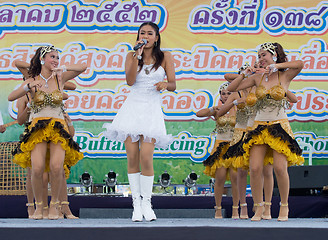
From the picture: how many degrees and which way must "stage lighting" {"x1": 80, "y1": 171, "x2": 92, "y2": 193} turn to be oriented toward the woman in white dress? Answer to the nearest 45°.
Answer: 0° — it already faces them

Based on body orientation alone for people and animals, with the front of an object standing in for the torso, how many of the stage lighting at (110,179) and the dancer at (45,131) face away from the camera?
0

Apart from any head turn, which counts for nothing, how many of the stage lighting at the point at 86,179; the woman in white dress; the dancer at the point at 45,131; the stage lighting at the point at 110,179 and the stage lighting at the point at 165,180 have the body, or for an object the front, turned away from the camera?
0

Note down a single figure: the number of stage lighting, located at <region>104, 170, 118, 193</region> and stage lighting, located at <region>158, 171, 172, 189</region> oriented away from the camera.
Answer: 0

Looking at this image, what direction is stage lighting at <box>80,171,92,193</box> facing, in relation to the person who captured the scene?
facing the viewer

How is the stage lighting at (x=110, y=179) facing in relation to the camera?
toward the camera

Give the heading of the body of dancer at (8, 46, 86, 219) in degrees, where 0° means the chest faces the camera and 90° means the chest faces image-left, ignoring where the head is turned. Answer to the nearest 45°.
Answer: approximately 0°

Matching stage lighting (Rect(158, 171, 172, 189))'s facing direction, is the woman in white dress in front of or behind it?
in front

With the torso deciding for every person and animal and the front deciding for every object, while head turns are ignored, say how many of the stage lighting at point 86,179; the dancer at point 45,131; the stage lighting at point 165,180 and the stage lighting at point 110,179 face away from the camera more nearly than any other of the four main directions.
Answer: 0

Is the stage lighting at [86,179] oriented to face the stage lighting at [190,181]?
no

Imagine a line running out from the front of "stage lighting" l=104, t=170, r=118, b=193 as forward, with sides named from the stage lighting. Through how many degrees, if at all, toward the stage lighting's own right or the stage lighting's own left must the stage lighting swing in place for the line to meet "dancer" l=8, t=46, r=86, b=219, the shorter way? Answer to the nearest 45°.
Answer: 0° — it already faces them

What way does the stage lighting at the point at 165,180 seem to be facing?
toward the camera
